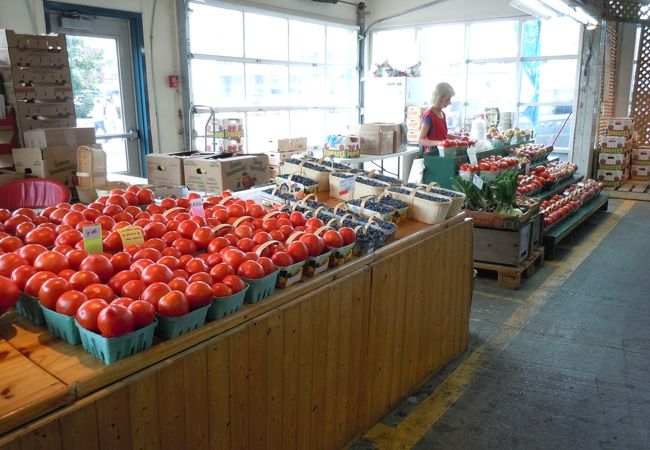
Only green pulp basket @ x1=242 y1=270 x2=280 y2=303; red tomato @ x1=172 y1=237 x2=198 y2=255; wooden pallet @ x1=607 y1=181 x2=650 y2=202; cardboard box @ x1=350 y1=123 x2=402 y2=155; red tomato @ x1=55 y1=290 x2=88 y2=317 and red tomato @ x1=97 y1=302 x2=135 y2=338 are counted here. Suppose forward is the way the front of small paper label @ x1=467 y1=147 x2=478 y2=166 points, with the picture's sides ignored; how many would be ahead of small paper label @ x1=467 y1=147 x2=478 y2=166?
4

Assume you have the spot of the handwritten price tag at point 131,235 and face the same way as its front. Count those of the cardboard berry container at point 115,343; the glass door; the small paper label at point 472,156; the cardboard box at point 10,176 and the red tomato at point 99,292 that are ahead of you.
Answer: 2

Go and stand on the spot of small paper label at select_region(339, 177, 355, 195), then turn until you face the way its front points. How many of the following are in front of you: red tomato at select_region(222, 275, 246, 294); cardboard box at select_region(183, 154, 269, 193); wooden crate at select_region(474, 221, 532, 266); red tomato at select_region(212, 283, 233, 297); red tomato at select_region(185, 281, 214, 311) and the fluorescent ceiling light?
3

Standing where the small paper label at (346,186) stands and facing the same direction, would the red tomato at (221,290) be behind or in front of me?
in front

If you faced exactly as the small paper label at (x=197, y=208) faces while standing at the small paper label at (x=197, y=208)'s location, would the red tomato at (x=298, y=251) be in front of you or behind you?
in front

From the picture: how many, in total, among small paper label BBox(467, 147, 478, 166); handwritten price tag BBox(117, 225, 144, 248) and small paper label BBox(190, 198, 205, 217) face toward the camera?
3

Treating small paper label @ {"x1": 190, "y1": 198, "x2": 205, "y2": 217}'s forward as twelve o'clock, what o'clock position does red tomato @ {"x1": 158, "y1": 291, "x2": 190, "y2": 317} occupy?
The red tomato is roughly at 12 o'clock from the small paper label.

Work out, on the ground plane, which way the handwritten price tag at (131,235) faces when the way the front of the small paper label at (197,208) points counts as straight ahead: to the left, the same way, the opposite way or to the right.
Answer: the same way

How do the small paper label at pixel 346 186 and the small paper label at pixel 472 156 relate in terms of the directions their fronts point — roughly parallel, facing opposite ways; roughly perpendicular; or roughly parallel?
roughly parallel

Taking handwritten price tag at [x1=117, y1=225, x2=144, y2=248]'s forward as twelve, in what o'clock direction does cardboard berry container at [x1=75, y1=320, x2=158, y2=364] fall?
The cardboard berry container is roughly at 12 o'clock from the handwritten price tag.

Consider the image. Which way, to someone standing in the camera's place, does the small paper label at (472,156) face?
facing the viewer

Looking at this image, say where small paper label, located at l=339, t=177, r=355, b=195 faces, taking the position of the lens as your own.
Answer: facing the viewer

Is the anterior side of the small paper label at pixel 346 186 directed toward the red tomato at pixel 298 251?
yes

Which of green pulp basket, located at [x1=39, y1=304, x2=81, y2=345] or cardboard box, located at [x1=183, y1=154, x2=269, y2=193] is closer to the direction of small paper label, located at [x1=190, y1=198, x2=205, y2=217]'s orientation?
the green pulp basket

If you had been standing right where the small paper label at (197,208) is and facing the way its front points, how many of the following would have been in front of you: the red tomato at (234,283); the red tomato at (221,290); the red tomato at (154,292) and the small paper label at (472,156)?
3

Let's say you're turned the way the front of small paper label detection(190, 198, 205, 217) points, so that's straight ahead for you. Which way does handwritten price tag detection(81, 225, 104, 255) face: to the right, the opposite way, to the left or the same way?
the same way

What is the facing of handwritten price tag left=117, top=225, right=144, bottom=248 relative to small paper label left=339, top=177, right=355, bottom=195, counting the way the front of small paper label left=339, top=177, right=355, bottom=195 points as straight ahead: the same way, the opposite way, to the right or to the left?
the same way

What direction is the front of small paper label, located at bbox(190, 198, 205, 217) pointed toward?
toward the camera

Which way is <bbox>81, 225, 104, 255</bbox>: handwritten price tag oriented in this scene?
toward the camera
